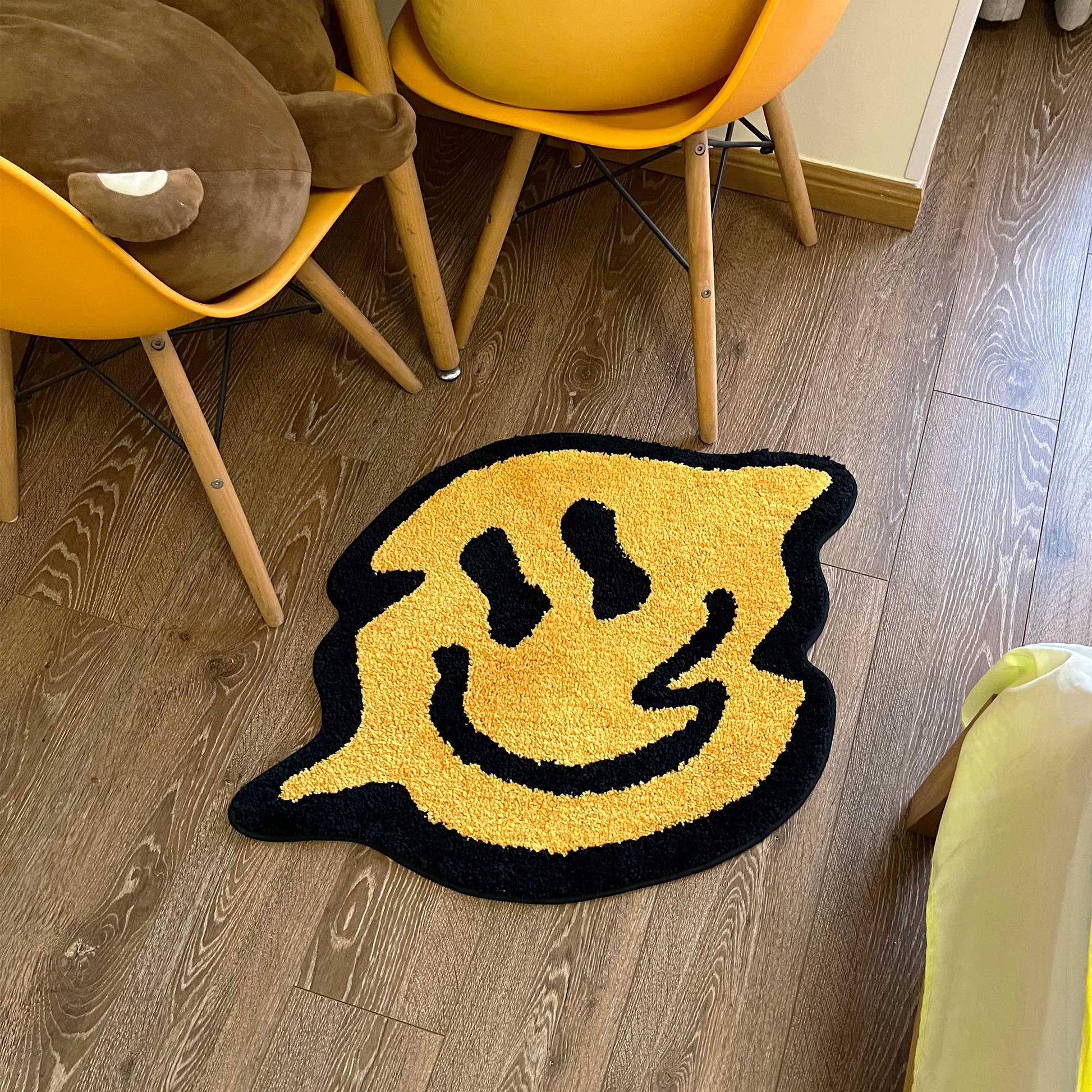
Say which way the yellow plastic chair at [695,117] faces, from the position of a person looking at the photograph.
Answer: facing the viewer and to the left of the viewer
